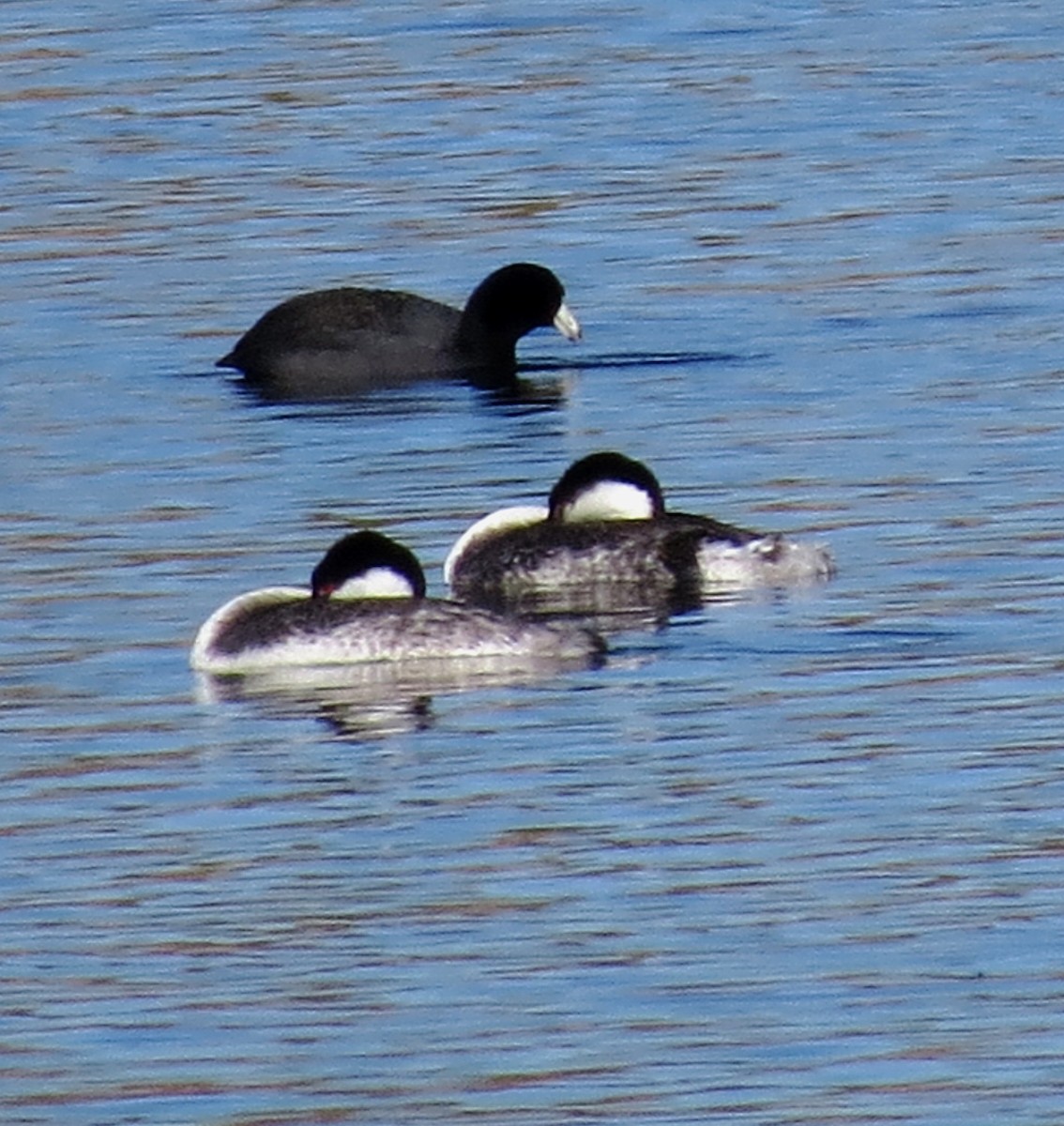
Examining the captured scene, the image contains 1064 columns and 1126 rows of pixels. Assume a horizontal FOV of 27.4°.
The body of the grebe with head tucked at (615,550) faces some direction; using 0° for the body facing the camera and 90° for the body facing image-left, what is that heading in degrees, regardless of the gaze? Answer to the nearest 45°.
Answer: approximately 90°

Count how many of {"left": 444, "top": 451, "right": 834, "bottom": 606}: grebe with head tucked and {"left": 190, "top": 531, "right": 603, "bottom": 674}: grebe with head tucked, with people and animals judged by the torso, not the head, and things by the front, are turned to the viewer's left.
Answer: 2

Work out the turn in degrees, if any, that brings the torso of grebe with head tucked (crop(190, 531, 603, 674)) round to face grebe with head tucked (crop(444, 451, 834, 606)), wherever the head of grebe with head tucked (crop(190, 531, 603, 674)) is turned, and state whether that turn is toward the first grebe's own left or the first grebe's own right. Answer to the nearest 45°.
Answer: approximately 135° to the first grebe's own right

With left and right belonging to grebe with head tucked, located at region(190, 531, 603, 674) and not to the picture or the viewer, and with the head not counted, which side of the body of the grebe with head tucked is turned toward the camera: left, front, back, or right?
left

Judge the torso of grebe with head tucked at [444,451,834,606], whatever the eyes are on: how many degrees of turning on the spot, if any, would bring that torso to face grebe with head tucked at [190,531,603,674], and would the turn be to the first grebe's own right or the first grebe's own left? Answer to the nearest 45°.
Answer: approximately 45° to the first grebe's own left

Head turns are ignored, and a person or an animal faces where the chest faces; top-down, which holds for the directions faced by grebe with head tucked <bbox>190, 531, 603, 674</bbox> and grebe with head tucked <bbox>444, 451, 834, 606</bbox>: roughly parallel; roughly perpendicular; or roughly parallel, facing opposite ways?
roughly parallel
